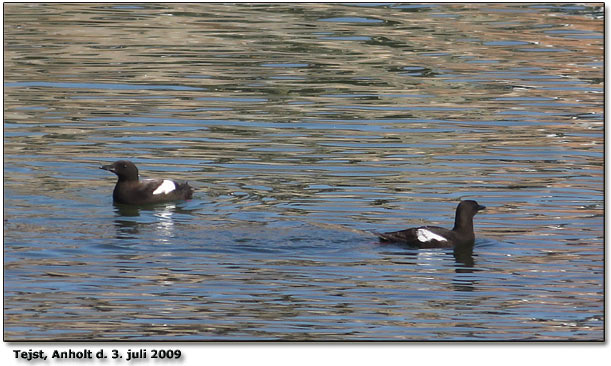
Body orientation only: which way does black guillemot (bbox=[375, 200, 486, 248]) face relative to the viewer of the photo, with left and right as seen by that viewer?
facing to the right of the viewer

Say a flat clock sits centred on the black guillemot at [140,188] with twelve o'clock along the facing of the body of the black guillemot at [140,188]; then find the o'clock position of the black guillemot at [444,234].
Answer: the black guillemot at [444,234] is roughly at 7 o'clock from the black guillemot at [140,188].

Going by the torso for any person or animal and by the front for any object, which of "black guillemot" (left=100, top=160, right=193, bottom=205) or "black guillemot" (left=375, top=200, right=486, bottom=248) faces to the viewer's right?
"black guillemot" (left=375, top=200, right=486, bottom=248)

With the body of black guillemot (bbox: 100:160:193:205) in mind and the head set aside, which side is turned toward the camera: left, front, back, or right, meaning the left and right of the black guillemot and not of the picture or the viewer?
left

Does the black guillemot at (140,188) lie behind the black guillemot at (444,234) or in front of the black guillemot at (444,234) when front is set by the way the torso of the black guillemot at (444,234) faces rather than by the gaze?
behind

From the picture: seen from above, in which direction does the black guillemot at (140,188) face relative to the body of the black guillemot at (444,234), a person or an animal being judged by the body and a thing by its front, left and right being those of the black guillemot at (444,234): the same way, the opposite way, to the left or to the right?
the opposite way

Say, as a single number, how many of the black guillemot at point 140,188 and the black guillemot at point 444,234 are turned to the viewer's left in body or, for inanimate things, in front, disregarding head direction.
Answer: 1
